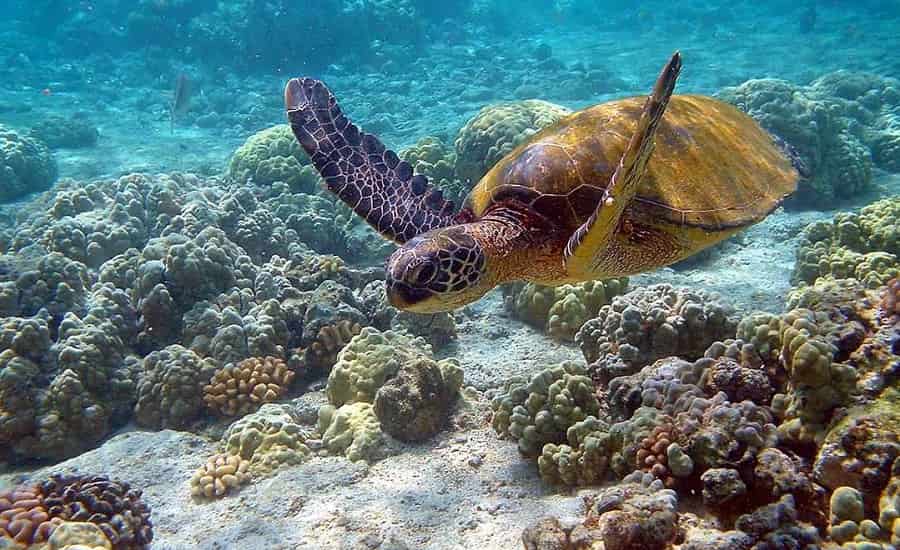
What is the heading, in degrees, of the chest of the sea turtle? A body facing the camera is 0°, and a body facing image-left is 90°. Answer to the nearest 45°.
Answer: approximately 45°

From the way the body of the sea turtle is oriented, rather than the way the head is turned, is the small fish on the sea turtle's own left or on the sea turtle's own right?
on the sea turtle's own right

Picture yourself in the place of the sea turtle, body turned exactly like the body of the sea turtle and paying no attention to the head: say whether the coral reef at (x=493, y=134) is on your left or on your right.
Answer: on your right

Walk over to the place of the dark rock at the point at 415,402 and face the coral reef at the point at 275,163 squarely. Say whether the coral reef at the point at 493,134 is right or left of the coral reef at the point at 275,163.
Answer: right

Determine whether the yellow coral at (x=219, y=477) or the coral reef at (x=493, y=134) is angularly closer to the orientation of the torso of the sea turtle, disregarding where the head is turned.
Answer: the yellow coral

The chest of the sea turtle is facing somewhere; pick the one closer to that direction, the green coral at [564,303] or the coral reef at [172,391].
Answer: the coral reef

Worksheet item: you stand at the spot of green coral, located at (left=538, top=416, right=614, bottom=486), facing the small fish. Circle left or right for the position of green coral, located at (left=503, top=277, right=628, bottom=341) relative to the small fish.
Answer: right

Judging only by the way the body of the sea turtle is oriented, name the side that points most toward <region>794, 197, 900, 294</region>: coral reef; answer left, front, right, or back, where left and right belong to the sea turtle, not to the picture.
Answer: back

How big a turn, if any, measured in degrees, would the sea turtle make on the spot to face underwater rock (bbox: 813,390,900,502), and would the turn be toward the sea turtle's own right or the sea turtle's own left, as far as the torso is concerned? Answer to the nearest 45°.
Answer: approximately 90° to the sea turtle's own left
